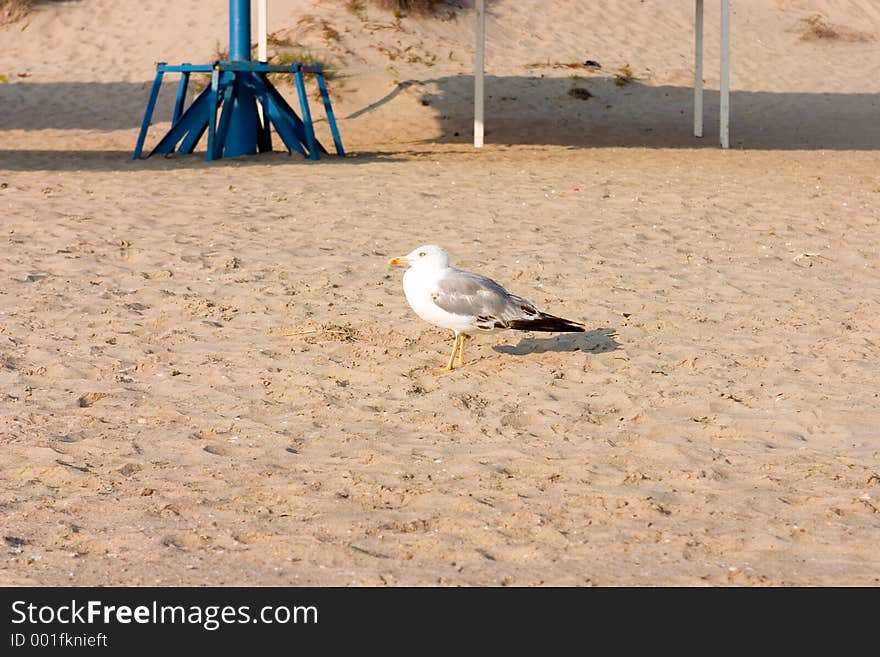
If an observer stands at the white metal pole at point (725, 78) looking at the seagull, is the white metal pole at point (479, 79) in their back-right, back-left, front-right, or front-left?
front-right

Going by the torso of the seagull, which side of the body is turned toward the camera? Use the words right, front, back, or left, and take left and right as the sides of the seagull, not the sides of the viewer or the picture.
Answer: left

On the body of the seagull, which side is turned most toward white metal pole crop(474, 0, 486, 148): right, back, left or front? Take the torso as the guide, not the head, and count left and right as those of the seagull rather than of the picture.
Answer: right
